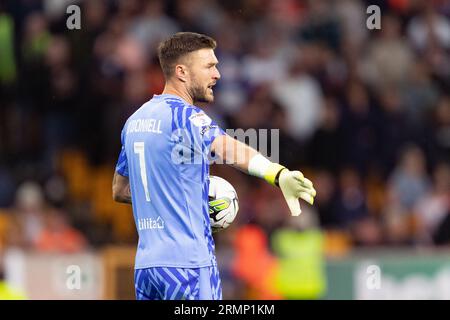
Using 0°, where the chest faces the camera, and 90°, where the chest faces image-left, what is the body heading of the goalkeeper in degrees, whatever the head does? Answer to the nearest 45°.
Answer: approximately 225°

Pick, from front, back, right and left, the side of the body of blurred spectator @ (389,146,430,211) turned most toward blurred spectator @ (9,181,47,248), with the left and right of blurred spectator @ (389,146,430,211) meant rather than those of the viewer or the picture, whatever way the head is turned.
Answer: right

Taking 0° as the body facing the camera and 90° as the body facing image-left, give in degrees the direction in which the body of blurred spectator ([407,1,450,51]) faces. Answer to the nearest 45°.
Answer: approximately 0°

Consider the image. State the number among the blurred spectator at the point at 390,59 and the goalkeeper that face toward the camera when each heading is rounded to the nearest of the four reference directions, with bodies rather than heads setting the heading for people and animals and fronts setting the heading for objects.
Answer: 1

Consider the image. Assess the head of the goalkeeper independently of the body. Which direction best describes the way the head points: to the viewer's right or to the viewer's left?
to the viewer's right

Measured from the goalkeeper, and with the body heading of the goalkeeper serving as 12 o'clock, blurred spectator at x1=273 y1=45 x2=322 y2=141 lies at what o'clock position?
The blurred spectator is roughly at 11 o'clock from the goalkeeper.

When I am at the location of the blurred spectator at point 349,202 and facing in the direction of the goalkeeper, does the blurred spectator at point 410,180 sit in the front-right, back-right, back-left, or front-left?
back-left

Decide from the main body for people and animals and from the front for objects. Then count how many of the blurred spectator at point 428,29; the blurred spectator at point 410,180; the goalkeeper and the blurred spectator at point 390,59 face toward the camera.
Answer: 3
